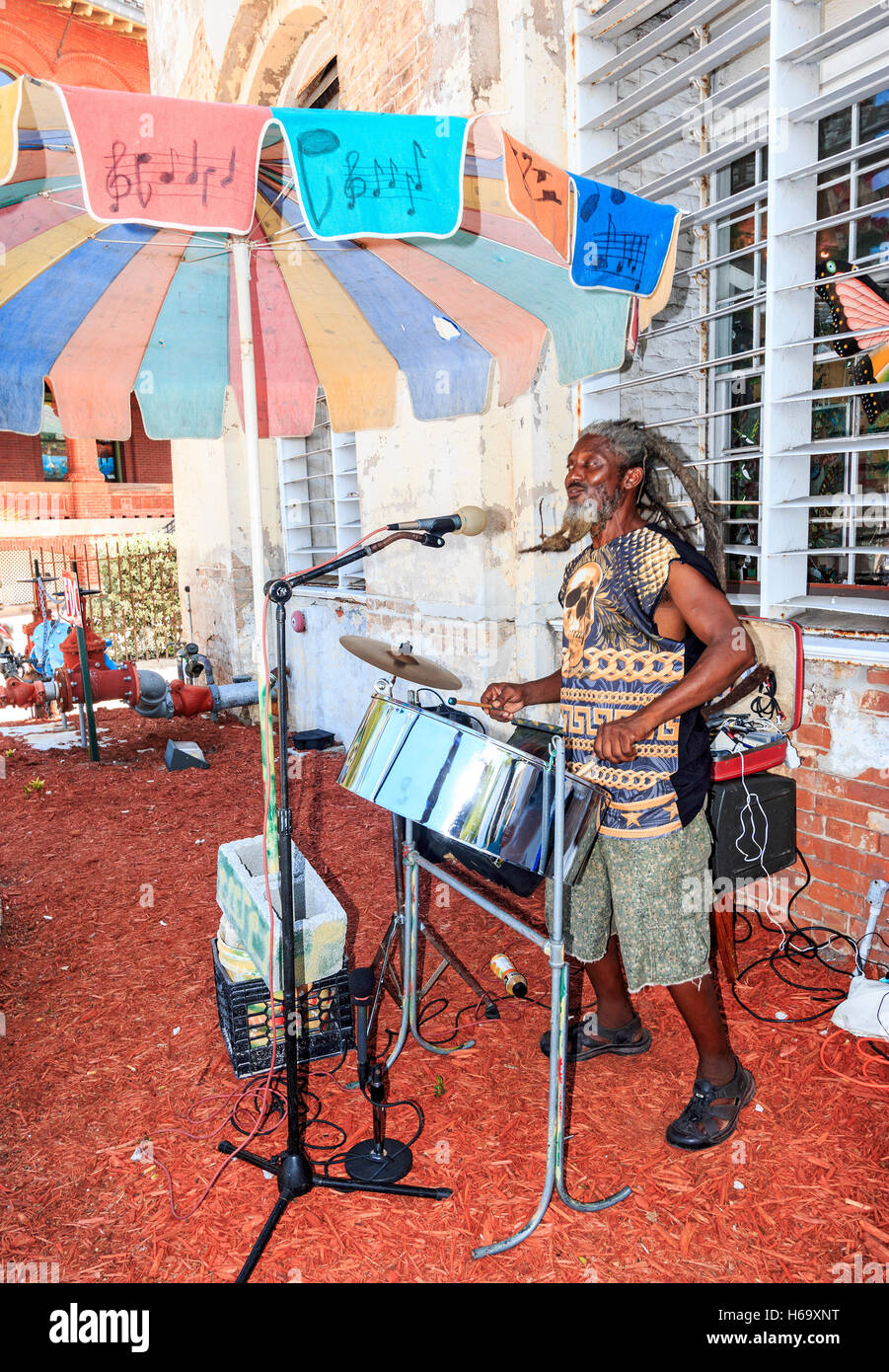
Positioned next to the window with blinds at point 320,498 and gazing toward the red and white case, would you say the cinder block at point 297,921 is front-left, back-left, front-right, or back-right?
front-right

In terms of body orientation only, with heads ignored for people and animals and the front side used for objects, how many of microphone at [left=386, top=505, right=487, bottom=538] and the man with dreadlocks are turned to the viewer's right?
1

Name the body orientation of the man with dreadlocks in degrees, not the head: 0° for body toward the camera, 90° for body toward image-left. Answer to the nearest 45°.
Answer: approximately 45°

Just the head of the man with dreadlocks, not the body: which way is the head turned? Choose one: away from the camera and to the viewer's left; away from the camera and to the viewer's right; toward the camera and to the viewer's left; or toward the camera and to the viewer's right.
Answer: toward the camera and to the viewer's left

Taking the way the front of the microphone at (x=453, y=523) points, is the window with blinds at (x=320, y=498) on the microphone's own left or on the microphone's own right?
on the microphone's own left

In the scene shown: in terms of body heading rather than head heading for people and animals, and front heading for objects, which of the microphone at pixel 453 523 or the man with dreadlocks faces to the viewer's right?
the microphone

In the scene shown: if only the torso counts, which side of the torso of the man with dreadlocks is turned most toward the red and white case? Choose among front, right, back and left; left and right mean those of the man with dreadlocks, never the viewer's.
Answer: back

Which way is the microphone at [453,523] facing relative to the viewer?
to the viewer's right

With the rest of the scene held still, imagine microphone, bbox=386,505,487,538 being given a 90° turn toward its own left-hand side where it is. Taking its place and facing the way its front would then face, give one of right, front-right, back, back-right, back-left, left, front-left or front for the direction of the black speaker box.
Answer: front-right
